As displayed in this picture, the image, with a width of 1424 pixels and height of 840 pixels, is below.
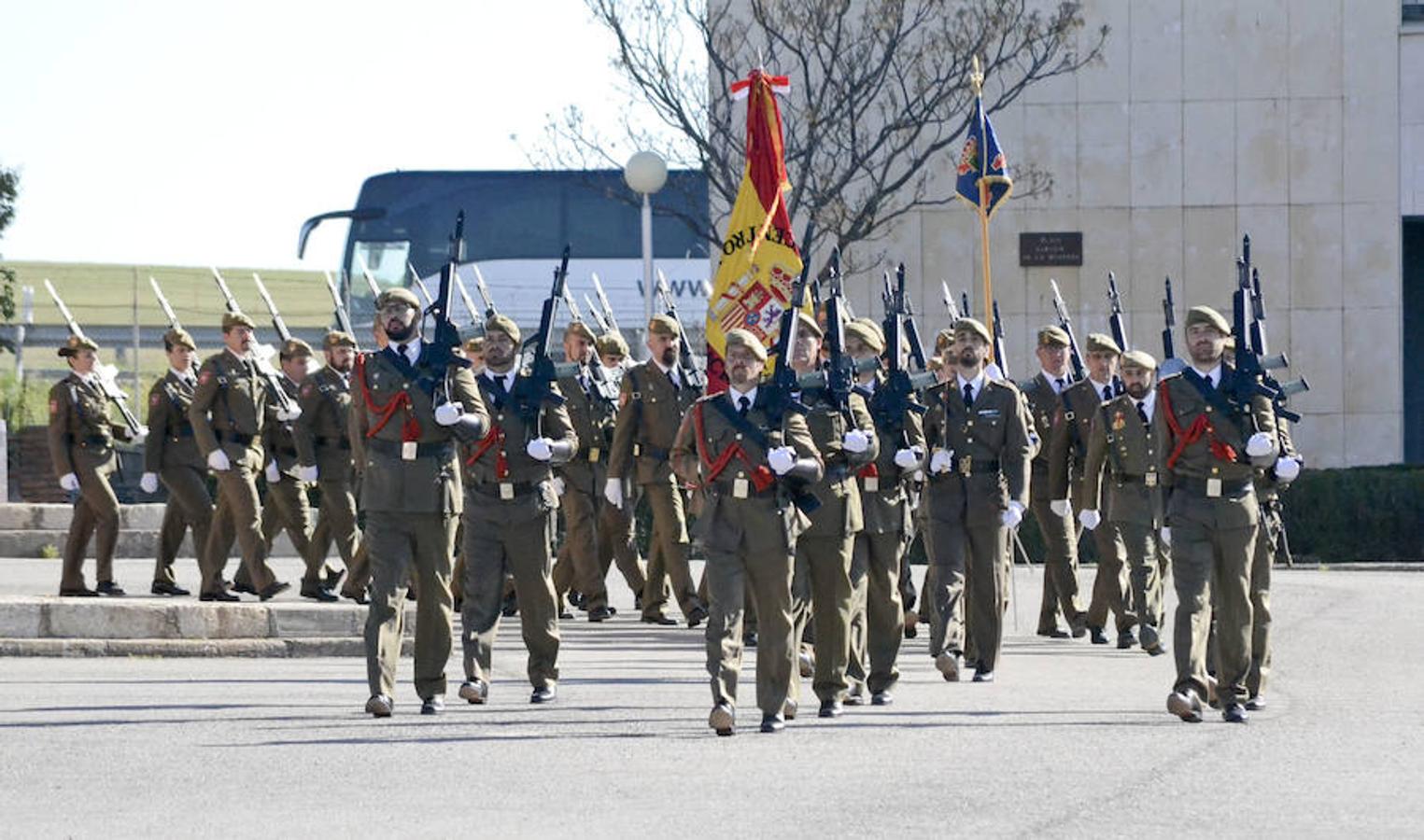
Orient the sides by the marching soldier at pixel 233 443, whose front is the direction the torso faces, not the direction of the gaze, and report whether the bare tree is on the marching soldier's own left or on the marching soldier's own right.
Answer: on the marching soldier's own left

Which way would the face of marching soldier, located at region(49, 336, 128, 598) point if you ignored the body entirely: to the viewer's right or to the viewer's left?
to the viewer's right

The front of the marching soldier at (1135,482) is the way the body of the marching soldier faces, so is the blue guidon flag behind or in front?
behind

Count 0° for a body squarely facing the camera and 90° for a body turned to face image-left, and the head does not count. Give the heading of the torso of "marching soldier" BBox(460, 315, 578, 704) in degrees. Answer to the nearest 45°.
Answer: approximately 0°

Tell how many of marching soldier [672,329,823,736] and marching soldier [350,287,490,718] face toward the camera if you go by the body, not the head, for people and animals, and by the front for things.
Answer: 2

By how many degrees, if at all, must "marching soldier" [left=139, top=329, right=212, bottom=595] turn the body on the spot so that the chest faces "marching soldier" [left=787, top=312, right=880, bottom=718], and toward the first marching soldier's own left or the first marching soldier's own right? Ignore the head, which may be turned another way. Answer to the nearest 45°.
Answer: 0° — they already face them
